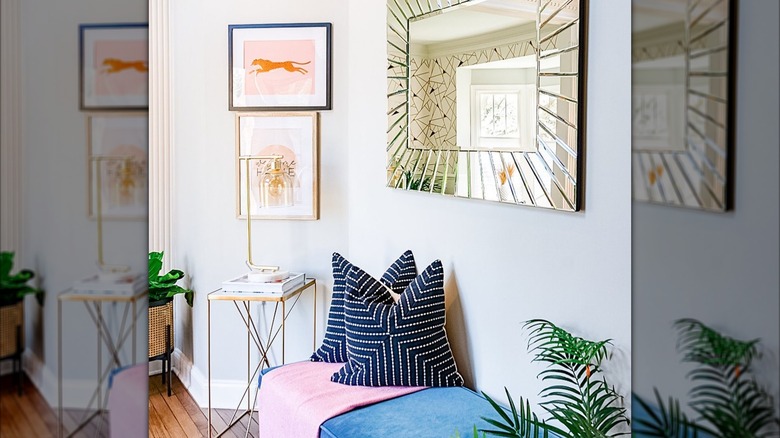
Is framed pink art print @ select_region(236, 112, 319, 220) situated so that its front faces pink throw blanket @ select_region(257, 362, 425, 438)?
yes

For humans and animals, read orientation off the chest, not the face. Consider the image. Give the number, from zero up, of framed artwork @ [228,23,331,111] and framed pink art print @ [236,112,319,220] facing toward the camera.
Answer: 2

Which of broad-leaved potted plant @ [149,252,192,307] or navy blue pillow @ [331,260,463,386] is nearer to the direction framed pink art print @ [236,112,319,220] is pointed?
the navy blue pillow

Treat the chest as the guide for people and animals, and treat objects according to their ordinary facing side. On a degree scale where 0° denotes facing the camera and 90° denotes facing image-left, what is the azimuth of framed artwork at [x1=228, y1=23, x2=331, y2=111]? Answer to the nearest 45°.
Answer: approximately 0°

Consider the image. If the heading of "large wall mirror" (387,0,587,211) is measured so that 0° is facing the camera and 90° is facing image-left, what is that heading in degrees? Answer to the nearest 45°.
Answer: approximately 45°
